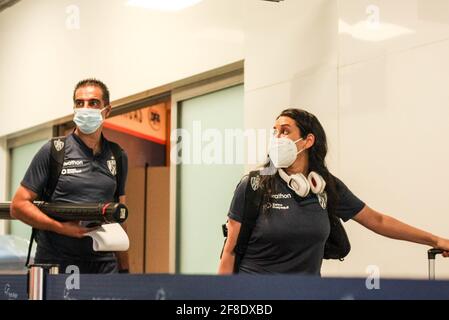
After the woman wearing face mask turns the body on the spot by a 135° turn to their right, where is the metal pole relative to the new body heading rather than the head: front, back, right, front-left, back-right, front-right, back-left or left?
left

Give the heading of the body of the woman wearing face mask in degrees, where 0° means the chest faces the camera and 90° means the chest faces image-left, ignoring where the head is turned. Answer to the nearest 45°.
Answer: approximately 0°

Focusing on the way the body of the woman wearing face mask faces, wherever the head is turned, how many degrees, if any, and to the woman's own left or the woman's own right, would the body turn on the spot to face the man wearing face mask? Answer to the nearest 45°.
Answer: approximately 90° to the woman's own right
